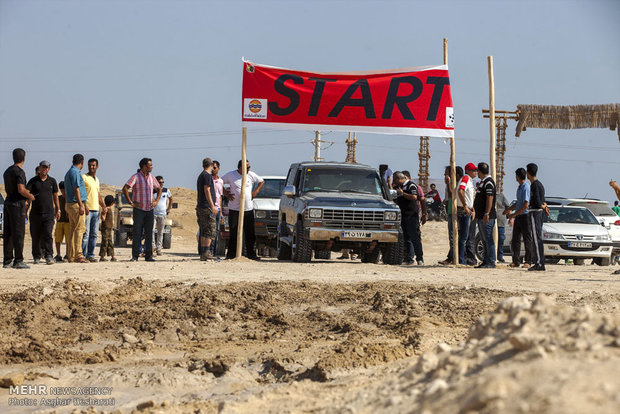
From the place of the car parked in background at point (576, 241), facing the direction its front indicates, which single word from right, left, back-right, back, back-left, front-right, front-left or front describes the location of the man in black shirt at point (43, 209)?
front-right

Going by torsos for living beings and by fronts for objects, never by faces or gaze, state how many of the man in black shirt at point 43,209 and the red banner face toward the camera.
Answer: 2

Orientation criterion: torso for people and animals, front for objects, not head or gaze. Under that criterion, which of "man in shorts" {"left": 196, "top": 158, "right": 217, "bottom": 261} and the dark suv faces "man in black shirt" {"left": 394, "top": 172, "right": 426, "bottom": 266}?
the man in shorts

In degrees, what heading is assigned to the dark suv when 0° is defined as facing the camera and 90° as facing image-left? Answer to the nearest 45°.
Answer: approximately 0°

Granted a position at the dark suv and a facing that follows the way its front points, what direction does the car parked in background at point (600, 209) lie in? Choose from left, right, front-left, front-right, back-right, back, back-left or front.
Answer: back-left

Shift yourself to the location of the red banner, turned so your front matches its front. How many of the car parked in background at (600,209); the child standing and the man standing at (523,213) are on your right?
1

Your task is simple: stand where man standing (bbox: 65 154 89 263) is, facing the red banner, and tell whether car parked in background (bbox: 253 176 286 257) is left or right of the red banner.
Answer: left

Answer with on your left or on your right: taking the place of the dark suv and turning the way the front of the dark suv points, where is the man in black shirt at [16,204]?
on your right

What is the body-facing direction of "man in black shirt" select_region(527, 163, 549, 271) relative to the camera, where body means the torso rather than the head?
to the viewer's left

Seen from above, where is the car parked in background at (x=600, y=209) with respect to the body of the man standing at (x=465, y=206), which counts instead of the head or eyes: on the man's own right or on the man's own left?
on the man's own left

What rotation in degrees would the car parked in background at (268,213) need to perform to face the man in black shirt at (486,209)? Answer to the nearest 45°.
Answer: approximately 45° to its left

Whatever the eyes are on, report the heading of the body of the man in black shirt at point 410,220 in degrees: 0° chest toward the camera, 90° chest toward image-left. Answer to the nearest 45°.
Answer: approximately 45°
